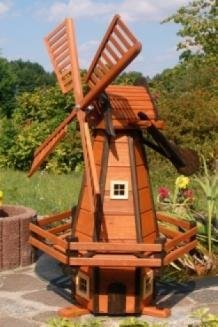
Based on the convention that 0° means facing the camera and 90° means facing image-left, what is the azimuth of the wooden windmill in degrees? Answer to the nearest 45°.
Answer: approximately 45°

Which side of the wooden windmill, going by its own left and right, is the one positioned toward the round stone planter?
right
